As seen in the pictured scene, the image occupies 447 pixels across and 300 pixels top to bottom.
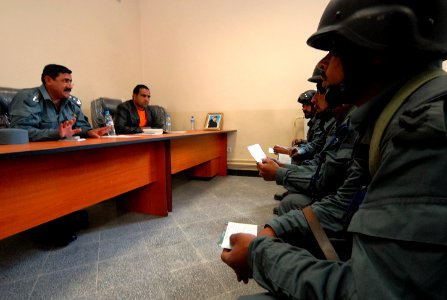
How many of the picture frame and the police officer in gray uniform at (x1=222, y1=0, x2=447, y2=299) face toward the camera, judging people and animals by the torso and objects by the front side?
1

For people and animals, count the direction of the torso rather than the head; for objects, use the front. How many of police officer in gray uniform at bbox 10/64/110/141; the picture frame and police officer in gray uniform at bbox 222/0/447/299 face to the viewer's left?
1

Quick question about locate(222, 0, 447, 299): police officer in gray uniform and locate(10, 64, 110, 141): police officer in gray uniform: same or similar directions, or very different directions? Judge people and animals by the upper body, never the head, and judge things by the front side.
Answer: very different directions

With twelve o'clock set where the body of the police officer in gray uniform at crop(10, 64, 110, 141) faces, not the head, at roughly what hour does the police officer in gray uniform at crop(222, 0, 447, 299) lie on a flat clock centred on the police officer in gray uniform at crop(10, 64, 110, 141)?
the police officer in gray uniform at crop(222, 0, 447, 299) is roughly at 1 o'clock from the police officer in gray uniform at crop(10, 64, 110, 141).

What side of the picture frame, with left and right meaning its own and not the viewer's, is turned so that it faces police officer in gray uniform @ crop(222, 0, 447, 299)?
front

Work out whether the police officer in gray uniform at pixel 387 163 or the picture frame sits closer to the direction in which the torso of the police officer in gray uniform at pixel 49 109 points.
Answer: the police officer in gray uniform

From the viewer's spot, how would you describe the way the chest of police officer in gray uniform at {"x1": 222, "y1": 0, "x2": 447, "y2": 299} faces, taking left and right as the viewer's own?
facing to the left of the viewer

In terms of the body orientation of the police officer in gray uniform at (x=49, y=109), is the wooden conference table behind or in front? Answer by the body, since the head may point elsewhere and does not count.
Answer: in front

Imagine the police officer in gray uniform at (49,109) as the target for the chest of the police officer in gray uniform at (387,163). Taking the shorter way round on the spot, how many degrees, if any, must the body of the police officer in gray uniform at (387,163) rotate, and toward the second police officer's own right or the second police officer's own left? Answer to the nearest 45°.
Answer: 0° — they already face them

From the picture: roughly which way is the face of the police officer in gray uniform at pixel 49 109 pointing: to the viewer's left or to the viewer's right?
to the viewer's right

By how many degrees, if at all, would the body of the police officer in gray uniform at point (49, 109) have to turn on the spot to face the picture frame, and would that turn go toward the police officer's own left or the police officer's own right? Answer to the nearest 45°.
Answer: approximately 45° to the police officer's own left

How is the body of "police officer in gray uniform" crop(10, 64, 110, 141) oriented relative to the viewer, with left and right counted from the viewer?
facing the viewer and to the right of the viewer

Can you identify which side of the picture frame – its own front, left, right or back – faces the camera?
front
